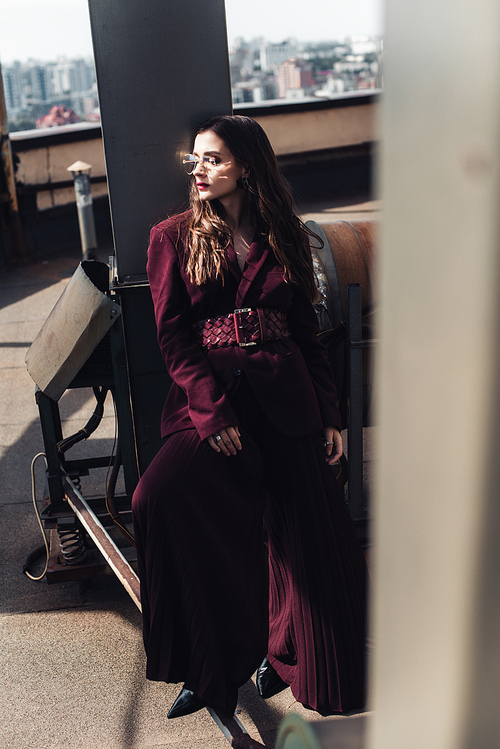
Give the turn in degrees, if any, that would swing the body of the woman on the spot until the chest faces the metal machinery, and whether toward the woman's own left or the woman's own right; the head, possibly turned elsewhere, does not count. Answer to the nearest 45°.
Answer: approximately 135° to the woman's own right

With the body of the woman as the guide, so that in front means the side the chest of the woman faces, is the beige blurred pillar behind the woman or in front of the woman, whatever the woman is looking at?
in front

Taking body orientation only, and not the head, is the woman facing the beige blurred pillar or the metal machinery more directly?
the beige blurred pillar

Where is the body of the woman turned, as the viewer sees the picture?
toward the camera
